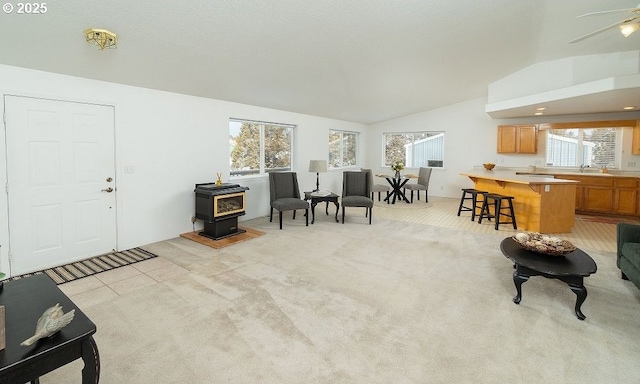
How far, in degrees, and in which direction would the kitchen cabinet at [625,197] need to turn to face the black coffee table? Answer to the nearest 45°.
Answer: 0° — it already faces it

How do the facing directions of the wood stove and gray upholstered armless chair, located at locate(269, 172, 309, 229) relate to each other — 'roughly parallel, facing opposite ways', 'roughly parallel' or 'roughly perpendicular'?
roughly parallel

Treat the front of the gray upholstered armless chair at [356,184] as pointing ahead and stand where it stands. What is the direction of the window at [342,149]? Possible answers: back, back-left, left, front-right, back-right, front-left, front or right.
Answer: back

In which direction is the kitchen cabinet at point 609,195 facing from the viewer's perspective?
toward the camera

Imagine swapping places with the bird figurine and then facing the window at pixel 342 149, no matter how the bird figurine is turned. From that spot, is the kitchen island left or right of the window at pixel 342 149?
right

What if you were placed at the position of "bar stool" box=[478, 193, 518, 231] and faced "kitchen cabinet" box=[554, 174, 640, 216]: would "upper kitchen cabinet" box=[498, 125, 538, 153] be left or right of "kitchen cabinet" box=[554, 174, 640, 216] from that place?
left

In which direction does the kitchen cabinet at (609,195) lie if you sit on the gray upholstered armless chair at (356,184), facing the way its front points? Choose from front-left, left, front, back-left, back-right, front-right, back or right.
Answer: left

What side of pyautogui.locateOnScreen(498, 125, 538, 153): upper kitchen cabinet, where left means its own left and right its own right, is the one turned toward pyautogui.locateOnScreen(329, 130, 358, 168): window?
right

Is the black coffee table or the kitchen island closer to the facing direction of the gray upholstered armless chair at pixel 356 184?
the black coffee table

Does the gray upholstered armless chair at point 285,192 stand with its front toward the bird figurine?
no

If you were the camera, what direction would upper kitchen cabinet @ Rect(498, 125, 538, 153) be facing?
facing the viewer

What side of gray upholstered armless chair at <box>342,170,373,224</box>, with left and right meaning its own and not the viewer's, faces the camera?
front

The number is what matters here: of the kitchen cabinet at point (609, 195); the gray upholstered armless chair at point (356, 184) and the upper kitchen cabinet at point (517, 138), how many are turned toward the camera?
3
